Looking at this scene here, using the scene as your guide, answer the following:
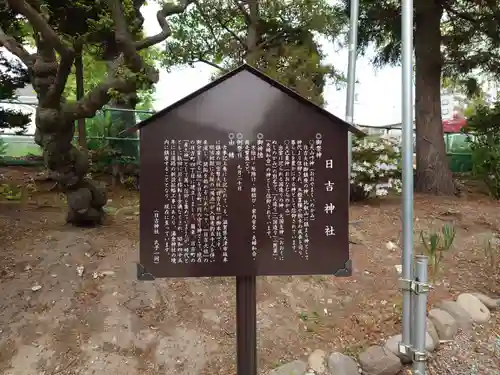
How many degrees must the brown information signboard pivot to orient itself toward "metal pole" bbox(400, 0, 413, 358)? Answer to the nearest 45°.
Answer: approximately 135° to its left

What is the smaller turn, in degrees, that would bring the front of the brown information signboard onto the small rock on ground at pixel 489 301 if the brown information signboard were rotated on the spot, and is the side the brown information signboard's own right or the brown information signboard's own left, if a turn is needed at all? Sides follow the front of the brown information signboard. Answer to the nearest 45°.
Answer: approximately 135° to the brown information signboard's own left

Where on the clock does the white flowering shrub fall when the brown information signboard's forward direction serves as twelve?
The white flowering shrub is roughly at 7 o'clock from the brown information signboard.

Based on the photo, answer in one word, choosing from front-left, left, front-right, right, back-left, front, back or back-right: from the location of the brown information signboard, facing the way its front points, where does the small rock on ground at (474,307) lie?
back-left

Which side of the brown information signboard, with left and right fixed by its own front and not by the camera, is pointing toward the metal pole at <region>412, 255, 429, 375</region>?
left

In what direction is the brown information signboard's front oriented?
toward the camera

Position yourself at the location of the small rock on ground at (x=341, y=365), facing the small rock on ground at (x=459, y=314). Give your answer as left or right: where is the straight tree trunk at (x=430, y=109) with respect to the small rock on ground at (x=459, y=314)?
left

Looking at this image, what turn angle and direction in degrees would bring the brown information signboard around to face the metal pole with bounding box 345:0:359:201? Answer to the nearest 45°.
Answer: approximately 135° to its left

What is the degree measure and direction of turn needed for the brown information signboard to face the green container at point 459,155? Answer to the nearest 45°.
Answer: approximately 135° to its left

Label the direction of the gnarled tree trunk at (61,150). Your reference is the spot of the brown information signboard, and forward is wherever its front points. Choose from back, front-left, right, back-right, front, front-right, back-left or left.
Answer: back-right

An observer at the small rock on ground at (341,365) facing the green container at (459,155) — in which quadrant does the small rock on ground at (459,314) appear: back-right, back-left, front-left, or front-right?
front-right
